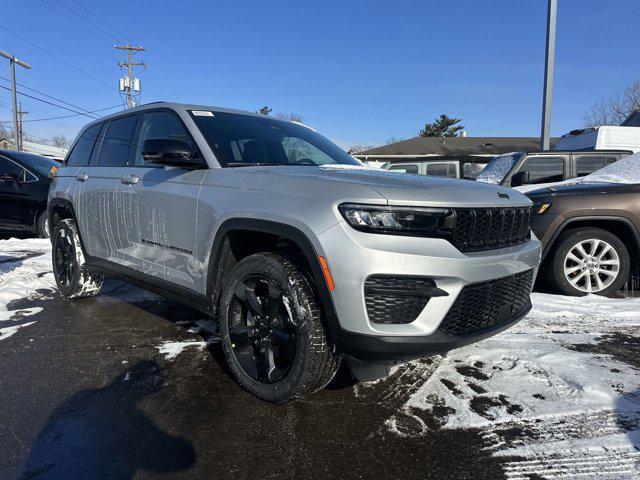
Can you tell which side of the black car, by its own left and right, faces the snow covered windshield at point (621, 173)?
back

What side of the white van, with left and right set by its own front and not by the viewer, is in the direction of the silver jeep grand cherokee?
left

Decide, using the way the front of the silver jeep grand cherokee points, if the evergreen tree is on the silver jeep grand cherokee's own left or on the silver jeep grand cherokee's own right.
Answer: on the silver jeep grand cherokee's own left

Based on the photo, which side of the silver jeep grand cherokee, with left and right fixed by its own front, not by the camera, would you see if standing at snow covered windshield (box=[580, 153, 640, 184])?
left

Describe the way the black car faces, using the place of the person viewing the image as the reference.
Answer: facing away from the viewer and to the left of the viewer

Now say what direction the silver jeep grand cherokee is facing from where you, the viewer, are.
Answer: facing the viewer and to the right of the viewer

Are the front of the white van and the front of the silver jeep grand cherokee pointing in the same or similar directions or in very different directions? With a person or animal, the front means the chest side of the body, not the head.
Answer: very different directions

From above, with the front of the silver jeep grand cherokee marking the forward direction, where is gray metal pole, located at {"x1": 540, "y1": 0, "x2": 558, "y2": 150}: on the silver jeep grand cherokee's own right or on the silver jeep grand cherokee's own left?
on the silver jeep grand cherokee's own left

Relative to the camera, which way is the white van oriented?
to the viewer's left

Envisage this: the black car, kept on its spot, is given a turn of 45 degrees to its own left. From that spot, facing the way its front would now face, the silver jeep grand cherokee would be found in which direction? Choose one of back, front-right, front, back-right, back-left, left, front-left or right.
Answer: left
